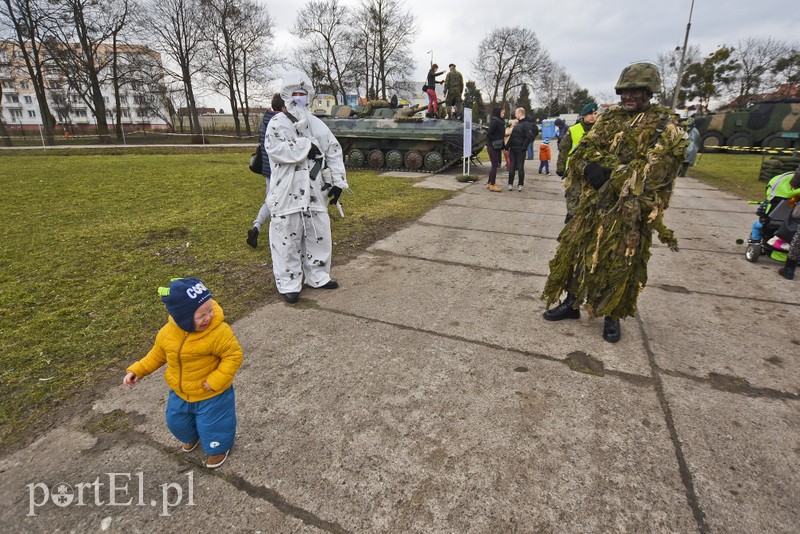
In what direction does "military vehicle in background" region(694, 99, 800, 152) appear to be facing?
to the viewer's left

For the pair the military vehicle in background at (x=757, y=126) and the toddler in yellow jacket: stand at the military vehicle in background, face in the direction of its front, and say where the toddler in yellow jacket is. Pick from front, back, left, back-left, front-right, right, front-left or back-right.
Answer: left

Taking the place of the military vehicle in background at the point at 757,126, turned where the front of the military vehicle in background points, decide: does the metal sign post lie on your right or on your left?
on your left

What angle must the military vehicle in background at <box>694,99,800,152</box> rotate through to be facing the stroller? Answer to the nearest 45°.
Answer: approximately 90° to its left

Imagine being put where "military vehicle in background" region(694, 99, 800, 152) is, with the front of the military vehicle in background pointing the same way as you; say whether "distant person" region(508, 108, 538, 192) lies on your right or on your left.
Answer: on your left

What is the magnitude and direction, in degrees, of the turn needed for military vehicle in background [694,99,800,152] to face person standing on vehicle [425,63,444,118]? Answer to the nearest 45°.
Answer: approximately 45° to its left

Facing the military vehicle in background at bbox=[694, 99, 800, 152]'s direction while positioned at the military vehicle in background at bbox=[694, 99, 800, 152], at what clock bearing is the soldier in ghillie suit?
The soldier in ghillie suit is roughly at 9 o'clock from the military vehicle in background.

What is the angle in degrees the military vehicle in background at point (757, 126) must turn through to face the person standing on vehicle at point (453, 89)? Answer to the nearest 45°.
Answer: approximately 45° to its left

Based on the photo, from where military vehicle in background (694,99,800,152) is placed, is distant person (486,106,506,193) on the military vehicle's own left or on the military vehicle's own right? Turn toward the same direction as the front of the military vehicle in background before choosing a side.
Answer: on the military vehicle's own left
